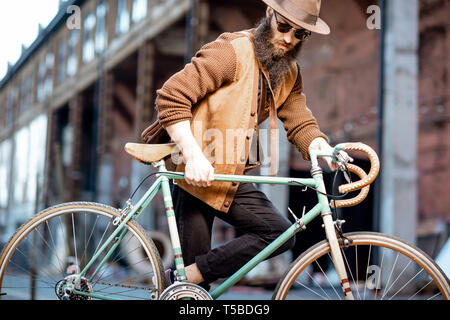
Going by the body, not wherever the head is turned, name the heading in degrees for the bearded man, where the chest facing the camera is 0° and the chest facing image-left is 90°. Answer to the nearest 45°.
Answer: approximately 315°

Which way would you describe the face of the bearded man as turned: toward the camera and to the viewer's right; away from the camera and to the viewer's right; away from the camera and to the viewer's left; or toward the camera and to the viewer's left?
toward the camera and to the viewer's right
